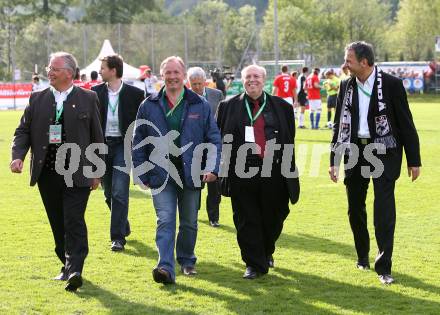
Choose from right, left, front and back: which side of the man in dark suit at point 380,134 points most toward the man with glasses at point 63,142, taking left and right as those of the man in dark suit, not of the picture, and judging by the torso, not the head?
right

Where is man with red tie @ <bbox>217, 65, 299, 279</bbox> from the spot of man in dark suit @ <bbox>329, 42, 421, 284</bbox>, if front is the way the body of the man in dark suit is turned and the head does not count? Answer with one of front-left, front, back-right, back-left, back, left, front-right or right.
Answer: right

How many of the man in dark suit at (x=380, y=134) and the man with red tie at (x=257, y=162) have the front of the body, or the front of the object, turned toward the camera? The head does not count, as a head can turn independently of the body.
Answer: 2

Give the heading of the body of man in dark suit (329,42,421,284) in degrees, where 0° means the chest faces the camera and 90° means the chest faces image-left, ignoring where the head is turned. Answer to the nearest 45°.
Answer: approximately 0°

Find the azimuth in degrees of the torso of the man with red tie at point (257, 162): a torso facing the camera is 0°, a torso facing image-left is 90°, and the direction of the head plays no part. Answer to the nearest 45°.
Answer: approximately 0°

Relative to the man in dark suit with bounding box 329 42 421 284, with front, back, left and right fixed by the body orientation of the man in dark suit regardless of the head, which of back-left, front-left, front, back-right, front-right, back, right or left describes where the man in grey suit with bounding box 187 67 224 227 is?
back-right

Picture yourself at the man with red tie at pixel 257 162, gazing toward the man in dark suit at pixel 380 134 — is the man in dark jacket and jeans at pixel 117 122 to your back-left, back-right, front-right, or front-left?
back-left

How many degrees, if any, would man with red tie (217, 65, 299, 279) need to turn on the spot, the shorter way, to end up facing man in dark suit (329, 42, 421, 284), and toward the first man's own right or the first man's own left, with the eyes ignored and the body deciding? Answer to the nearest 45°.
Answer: approximately 90° to the first man's own left
